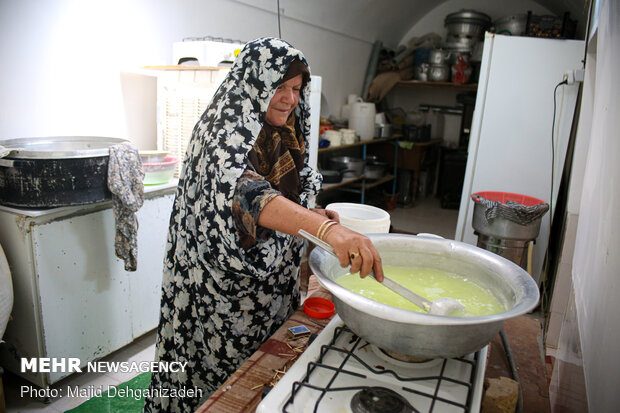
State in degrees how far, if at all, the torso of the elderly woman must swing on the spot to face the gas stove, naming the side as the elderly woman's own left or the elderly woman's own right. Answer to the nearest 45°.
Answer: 0° — they already face it

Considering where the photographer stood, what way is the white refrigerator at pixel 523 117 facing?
facing to the left of the viewer

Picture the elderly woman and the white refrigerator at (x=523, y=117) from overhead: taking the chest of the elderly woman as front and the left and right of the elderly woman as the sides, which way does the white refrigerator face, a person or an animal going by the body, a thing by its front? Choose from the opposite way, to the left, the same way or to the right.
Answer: the opposite way

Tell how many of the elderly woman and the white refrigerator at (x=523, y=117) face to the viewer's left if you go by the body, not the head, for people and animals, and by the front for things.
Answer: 1

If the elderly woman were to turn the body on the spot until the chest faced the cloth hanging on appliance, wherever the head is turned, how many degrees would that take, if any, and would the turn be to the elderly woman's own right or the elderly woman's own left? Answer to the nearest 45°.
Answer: approximately 180°

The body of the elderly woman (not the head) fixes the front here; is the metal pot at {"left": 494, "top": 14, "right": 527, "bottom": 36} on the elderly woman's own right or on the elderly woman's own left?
on the elderly woman's own left

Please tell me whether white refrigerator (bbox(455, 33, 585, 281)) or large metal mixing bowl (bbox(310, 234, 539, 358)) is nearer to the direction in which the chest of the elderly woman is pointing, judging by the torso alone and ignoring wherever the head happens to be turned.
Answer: the large metal mixing bowl

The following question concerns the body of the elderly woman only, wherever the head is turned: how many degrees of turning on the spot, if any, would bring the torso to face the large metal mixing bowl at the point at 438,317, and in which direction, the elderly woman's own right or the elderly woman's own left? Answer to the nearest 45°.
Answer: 0° — they already face it

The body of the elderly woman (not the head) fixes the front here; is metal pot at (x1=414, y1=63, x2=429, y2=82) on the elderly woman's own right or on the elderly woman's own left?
on the elderly woman's own left

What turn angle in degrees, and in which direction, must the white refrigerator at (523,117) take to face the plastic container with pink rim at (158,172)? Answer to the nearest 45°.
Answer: approximately 45° to its left
